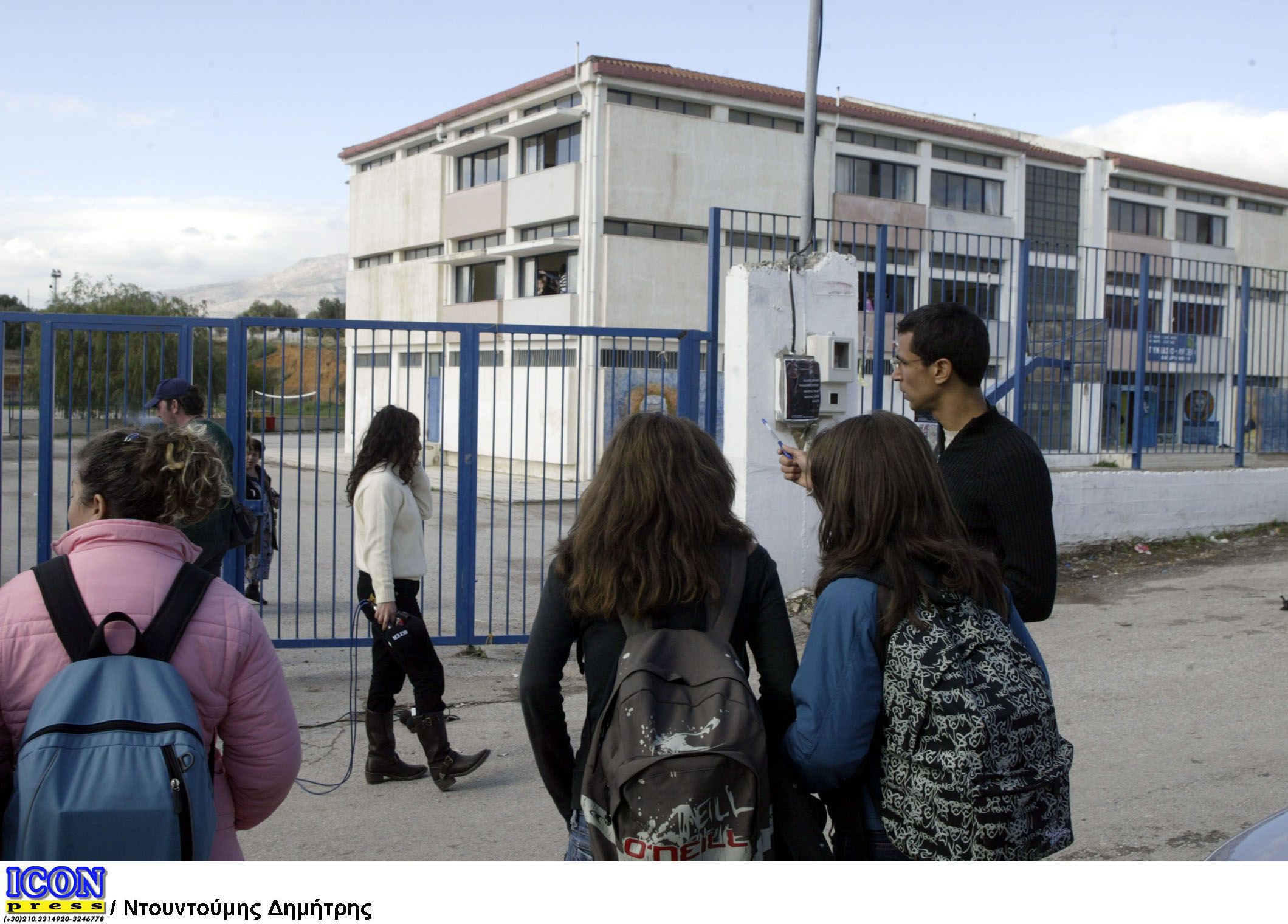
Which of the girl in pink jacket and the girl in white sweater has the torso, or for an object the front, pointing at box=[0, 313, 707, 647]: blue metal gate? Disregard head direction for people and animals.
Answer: the girl in pink jacket

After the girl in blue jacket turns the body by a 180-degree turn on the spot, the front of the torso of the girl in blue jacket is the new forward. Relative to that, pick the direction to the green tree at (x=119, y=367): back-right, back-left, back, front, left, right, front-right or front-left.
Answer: back

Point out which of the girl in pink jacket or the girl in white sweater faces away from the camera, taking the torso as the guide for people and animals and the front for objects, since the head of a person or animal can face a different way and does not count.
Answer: the girl in pink jacket

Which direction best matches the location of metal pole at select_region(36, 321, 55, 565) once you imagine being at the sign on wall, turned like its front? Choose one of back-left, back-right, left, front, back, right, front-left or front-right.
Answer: front-right

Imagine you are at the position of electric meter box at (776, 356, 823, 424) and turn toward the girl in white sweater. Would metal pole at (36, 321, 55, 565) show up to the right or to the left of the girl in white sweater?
right

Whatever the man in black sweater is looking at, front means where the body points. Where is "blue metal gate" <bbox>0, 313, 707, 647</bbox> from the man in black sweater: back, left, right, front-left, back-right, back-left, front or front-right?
front-right

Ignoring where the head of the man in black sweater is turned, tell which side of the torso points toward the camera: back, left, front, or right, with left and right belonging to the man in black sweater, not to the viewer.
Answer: left

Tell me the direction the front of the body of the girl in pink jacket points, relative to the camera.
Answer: away from the camera

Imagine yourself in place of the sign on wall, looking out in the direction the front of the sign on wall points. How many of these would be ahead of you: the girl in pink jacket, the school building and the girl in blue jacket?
2
